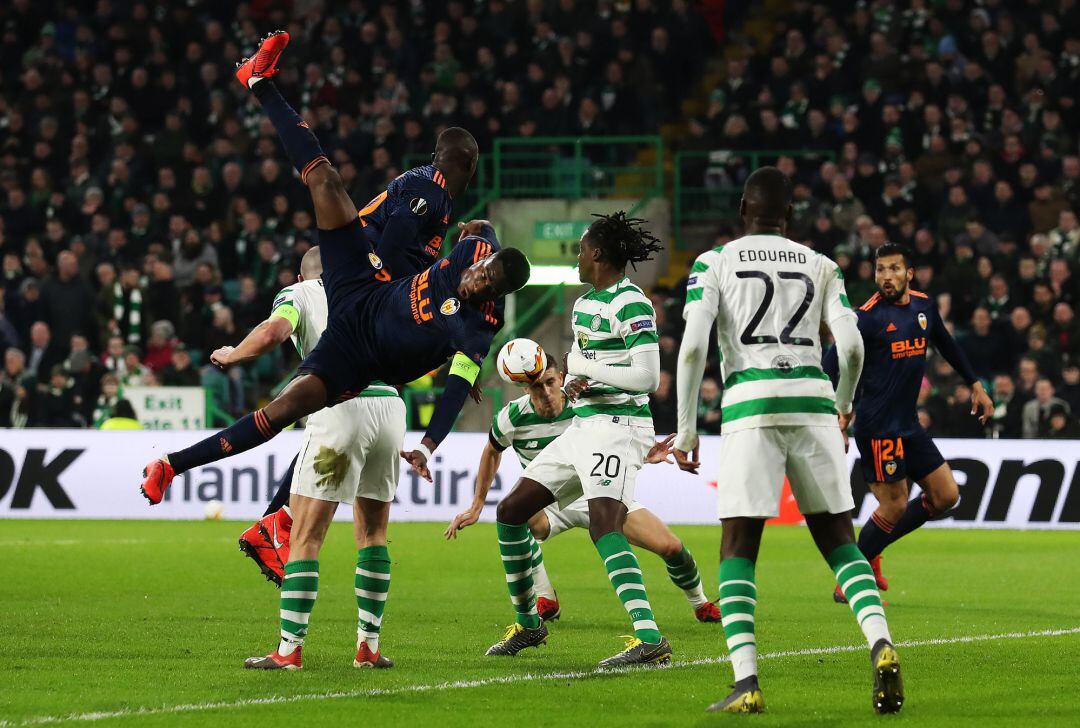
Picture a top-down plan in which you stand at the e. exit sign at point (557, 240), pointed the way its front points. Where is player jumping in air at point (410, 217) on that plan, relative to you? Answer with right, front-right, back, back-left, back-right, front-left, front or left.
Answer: front

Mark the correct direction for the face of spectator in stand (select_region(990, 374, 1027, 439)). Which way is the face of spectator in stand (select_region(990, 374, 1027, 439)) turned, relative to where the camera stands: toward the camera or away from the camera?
toward the camera

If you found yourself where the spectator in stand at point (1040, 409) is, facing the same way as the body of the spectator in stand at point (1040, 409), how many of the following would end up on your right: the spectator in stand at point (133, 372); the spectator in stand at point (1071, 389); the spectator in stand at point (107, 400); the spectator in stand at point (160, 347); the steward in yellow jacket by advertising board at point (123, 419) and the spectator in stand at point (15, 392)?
5

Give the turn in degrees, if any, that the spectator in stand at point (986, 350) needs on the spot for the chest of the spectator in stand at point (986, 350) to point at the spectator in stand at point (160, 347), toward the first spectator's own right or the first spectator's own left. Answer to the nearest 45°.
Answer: approximately 90° to the first spectator's own right

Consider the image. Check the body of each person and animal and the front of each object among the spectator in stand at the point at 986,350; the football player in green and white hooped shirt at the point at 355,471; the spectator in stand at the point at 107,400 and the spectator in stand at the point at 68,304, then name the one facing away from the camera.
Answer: the football player in green and white hooped shirt

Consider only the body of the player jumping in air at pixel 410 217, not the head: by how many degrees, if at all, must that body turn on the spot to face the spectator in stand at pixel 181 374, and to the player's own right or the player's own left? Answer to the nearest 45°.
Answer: approximately 90° to the player's own left

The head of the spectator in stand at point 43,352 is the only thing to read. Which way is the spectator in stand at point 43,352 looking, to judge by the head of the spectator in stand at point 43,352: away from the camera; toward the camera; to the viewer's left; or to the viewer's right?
toward the camera

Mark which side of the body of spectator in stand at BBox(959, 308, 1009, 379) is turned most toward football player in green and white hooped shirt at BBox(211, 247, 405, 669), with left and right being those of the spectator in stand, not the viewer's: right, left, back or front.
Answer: front

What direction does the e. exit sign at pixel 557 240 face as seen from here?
toward the camera

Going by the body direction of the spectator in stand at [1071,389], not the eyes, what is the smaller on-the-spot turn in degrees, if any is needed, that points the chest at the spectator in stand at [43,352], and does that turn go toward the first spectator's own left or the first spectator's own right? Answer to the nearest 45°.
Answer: approximately 90° to the first spectator's own right

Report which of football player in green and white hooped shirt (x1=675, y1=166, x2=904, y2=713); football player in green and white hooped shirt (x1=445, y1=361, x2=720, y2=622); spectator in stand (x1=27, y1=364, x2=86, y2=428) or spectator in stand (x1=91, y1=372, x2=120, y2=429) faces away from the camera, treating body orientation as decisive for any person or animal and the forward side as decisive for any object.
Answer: football player in green and white hooped shirt (x1=675, y1=166, x2=904, y2=713)

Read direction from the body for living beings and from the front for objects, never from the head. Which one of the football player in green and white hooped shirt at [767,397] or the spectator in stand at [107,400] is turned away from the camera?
the football player in green and white hooped shirt

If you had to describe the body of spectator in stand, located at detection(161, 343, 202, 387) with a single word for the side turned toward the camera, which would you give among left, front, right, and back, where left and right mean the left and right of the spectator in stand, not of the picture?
front

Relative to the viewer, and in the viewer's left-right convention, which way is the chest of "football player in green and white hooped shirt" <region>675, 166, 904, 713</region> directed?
facing away from the viewer

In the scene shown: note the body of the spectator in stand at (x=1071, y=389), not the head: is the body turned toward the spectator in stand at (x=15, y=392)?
no

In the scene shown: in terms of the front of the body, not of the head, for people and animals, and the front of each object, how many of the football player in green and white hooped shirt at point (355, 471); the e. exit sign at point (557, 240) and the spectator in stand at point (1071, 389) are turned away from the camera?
1

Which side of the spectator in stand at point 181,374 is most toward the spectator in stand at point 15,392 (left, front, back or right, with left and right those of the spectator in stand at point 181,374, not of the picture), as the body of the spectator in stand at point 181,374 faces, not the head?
right

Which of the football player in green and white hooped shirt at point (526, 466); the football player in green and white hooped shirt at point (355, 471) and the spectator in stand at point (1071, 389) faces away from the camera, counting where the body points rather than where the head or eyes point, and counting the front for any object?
the football player in green and white hooped shirt at point (355, 471)
